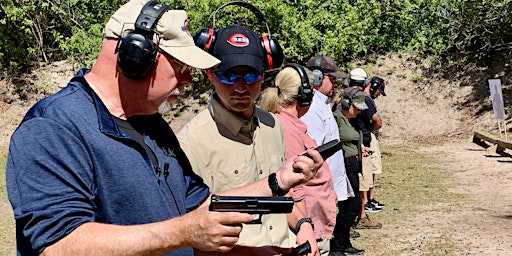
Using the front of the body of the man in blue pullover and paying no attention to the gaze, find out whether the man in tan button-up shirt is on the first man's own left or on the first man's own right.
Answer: on the first man's own left

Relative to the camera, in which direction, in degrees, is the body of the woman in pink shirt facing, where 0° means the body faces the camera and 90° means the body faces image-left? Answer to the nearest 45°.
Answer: approximately 225°

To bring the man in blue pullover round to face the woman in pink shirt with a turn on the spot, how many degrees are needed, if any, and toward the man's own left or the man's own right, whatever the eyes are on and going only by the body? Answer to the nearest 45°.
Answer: approximately 90° to the man's own left

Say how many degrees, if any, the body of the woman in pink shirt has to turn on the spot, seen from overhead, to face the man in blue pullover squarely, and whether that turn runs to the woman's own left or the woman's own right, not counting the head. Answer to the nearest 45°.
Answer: approximately 135° to the woman's own right

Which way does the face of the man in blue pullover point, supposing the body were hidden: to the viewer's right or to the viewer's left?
to the viewer's right
